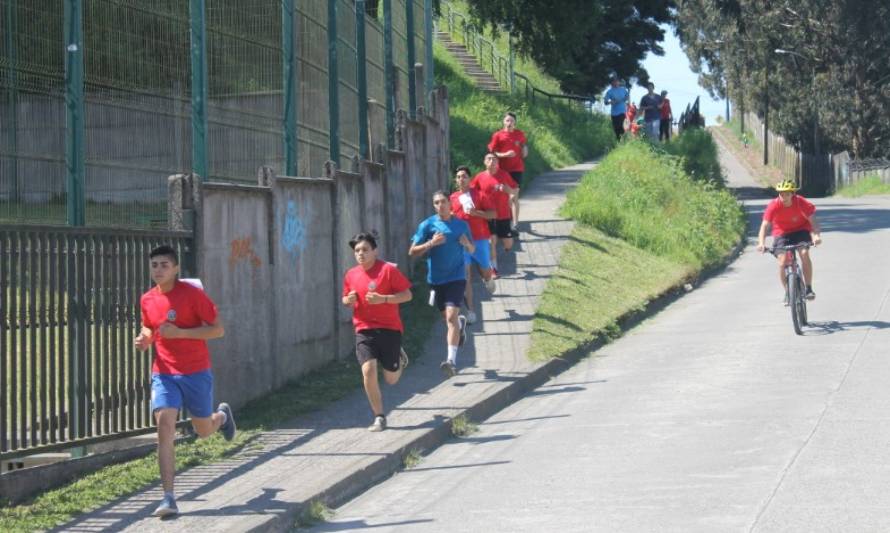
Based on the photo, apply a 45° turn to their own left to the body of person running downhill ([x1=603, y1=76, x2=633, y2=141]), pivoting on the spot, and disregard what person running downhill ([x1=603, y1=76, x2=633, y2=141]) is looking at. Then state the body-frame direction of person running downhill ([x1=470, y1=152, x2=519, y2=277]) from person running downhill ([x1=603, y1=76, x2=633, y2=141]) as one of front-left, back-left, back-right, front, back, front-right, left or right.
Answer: front-right

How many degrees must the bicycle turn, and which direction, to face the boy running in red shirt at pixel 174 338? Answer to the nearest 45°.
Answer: approximately 45° to its right

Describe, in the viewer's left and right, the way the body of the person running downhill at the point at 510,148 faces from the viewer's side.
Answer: facing the viewer

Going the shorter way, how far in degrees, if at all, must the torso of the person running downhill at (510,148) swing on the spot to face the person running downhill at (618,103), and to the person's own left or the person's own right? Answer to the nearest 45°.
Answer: approximately 180°

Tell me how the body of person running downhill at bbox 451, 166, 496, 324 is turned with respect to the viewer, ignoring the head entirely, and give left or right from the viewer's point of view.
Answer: facing the viewer and to the left of the viewer

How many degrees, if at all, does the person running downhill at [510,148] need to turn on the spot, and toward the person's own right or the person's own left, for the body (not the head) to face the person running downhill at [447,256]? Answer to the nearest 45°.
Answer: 0° — they already face them

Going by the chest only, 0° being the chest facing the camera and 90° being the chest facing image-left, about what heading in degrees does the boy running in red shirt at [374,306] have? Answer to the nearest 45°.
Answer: approximately 45°

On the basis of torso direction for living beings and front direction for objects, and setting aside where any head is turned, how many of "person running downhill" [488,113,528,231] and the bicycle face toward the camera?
2

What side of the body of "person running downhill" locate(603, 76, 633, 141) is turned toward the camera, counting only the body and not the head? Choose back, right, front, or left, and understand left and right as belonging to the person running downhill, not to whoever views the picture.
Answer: front

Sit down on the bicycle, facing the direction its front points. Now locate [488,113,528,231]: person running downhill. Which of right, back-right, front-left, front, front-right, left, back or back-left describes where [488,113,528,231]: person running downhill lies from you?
back-right

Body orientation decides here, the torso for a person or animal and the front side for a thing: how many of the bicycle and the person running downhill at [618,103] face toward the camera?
2
